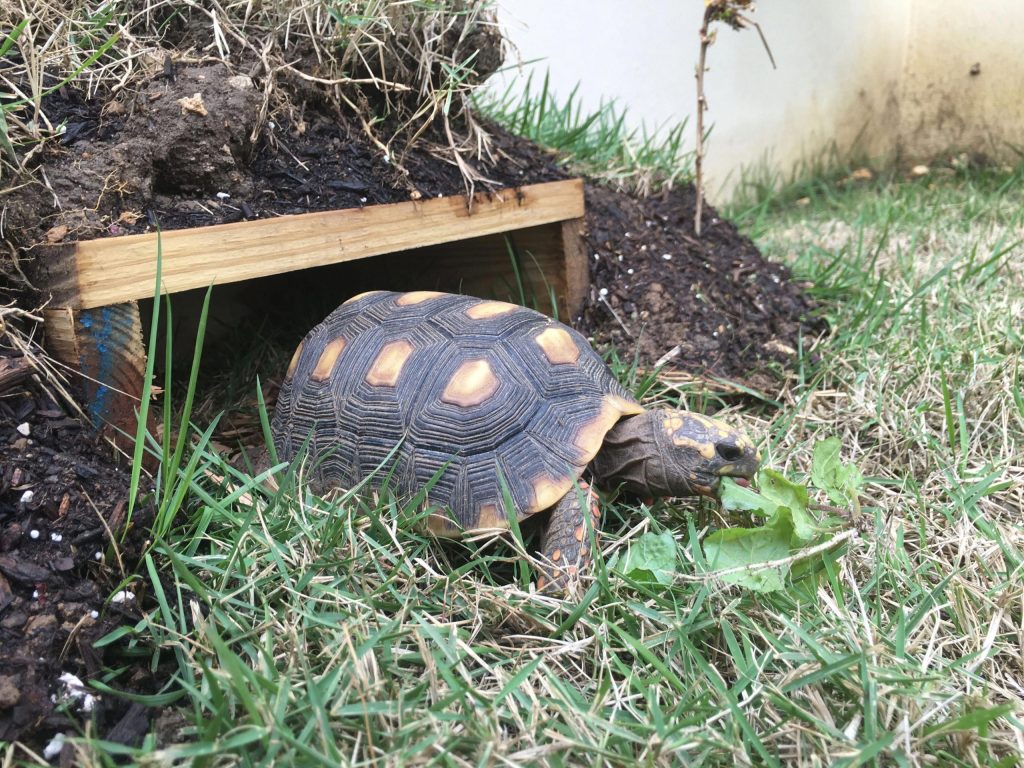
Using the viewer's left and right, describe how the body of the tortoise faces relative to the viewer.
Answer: facing to the right of the viewer

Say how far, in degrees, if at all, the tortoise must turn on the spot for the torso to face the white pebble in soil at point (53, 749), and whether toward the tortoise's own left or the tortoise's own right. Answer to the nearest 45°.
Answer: approximately 135° to the tortoise's own right

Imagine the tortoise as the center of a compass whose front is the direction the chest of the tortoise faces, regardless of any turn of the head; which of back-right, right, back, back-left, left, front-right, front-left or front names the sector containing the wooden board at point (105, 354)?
back

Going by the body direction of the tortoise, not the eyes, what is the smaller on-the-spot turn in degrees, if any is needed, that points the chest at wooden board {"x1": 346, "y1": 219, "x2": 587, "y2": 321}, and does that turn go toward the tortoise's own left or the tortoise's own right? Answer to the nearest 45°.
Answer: approximately 90° to the tortoise's own left

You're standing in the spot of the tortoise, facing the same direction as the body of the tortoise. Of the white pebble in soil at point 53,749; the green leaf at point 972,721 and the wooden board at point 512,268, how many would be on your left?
1
